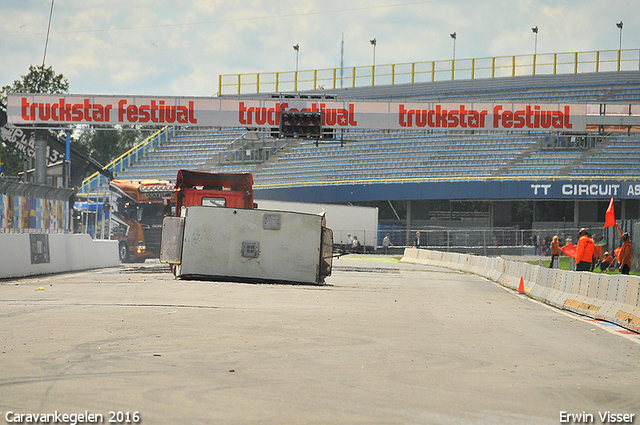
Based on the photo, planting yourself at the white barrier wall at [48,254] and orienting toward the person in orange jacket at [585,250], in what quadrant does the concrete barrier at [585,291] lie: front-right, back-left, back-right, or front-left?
front-right

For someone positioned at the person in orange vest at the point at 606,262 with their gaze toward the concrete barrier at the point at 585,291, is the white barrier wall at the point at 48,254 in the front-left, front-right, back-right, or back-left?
front-right
